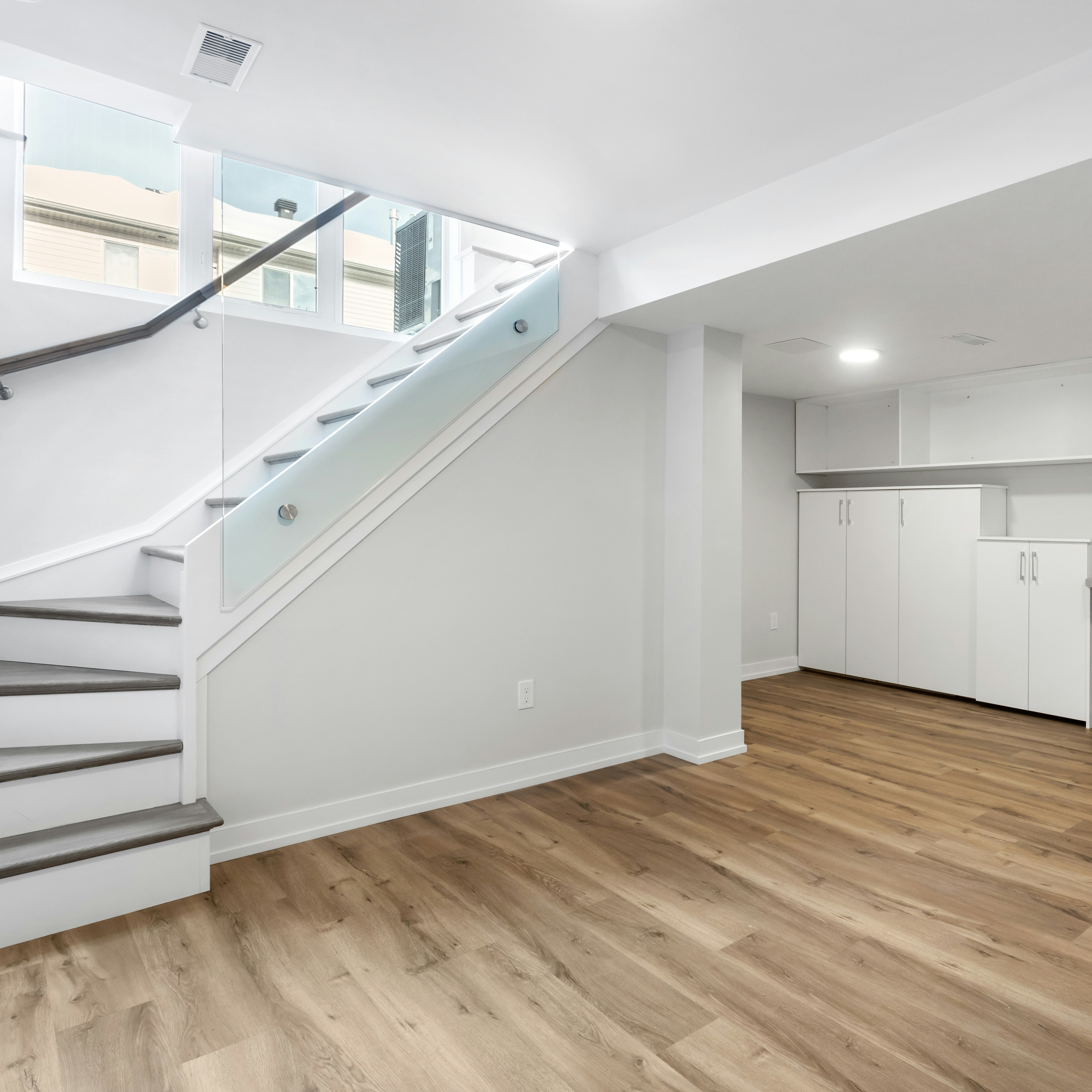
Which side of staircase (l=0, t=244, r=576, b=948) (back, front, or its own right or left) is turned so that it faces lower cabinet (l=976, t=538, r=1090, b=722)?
left

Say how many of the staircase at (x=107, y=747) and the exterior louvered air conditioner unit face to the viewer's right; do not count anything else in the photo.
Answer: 0

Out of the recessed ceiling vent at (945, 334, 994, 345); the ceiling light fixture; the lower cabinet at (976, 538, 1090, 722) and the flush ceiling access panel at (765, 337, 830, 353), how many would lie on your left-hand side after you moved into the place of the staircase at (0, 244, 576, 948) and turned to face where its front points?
4

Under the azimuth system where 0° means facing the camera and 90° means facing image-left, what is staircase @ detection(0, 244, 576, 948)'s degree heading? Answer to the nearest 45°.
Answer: approximately 0°

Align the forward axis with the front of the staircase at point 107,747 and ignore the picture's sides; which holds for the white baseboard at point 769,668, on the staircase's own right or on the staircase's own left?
on the staircase's own left
